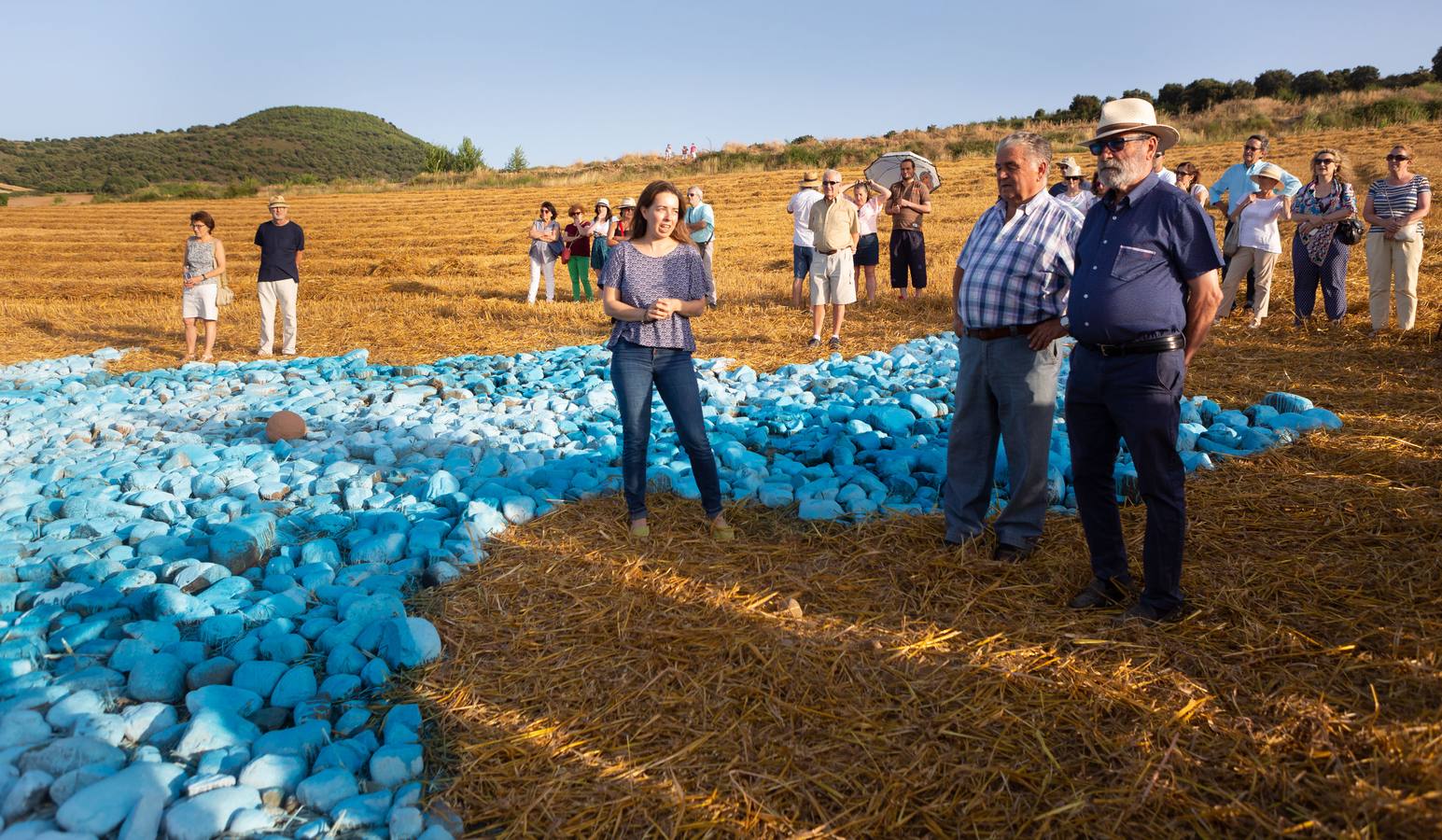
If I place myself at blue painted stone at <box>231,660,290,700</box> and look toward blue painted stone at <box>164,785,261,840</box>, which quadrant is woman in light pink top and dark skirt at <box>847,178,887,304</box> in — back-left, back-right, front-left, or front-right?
back-left

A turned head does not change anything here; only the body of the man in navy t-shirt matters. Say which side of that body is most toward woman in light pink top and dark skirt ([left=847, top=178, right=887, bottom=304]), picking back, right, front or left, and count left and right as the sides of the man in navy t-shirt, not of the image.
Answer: left

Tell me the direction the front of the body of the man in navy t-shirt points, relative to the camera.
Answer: toward the camera

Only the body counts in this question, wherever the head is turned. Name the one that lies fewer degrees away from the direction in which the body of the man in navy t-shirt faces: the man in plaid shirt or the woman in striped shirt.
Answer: the man in plaid shirt

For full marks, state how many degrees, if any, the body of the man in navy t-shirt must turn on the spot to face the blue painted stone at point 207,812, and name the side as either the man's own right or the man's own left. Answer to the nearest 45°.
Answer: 0° — they already face it

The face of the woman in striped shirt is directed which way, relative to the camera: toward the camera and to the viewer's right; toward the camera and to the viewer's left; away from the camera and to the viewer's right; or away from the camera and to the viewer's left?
toward the camera and to the viewer's left

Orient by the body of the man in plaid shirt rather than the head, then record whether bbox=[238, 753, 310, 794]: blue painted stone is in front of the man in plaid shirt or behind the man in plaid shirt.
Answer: in front

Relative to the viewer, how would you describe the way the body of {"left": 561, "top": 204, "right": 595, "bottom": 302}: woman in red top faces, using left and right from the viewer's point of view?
facing the viewer

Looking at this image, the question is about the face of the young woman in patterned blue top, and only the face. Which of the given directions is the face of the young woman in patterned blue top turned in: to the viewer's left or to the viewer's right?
to the viewer's right

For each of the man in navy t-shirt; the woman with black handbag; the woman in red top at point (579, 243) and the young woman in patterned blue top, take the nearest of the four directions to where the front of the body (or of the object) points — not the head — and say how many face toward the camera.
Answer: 4

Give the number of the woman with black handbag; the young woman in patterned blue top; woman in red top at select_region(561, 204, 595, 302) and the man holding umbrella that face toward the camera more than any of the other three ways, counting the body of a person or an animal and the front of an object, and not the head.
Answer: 4

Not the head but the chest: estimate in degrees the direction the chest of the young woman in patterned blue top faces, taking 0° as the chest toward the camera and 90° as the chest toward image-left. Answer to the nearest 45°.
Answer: approximately 0°
